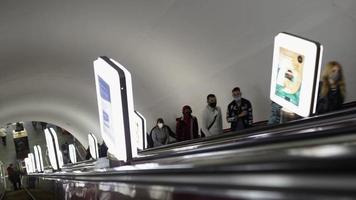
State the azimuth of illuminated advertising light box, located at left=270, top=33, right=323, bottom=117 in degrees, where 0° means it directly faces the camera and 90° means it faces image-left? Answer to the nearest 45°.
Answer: approximately 45°

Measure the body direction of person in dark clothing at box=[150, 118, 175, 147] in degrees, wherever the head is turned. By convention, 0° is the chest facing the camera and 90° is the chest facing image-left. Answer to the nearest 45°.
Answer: approximately 0°

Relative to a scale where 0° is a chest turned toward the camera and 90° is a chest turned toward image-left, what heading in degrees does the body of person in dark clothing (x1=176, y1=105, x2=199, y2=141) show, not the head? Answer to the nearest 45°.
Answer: approximately 0°

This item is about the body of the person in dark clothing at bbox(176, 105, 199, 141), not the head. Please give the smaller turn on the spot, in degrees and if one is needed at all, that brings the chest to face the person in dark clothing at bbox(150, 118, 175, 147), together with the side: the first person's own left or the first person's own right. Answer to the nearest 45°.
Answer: approximately 135° to the first person's own right

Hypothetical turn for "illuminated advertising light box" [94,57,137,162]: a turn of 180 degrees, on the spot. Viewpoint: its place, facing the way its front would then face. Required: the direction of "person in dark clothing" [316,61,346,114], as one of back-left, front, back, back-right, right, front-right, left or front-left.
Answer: front

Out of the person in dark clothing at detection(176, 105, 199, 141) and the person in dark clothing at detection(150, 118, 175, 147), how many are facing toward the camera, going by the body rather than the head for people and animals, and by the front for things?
2
